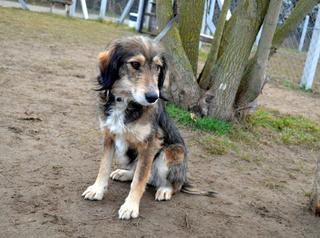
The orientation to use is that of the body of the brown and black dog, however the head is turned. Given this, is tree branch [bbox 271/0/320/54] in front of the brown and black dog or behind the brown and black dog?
behind

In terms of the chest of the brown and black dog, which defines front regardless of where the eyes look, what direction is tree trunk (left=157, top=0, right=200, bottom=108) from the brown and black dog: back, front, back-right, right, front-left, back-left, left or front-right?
back-right

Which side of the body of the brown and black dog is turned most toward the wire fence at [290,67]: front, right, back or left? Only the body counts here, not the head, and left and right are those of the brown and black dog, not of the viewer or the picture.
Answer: back

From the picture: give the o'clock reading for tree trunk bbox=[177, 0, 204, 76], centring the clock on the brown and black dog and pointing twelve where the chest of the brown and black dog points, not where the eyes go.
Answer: The tree trunk is roughly at 5 o'clock from the brown and black dog.

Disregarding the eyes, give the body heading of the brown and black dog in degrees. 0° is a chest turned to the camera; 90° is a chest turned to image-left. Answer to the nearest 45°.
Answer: approximately 45°

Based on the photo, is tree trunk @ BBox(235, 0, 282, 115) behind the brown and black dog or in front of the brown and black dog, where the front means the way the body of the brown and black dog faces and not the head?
behind

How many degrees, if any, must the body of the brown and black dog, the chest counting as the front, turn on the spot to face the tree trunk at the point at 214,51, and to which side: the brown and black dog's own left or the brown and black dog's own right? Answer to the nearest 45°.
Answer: approximately 135° to the brown and black dog's own right
